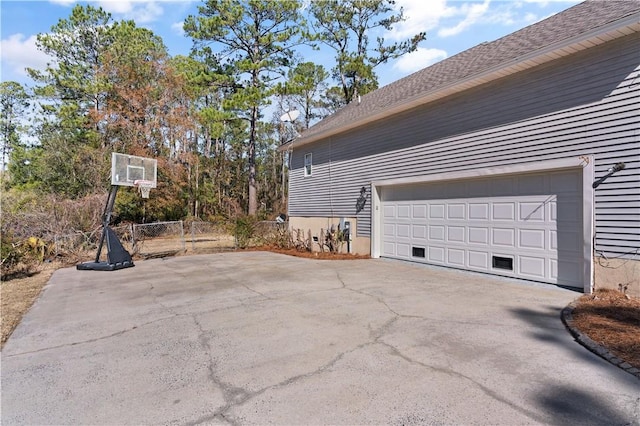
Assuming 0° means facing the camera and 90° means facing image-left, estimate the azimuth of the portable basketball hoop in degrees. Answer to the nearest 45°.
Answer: approximately 315°

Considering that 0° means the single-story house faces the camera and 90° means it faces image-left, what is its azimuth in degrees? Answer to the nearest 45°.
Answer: approximately 45°

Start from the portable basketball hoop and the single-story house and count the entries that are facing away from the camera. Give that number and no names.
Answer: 0

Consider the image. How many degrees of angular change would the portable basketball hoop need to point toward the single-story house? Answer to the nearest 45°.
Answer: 0° — it already faces it

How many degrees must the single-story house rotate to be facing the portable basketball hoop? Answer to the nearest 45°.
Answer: approximately 45° to its right
